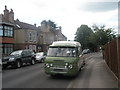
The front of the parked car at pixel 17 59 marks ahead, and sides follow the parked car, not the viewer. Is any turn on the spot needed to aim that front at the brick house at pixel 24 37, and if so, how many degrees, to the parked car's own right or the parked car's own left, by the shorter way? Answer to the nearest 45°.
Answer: approximately 135° to the parked car's own right

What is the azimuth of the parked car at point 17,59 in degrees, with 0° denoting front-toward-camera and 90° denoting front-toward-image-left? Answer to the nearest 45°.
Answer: approximately 45°

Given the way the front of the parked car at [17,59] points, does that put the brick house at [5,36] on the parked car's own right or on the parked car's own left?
on the parked car's own right

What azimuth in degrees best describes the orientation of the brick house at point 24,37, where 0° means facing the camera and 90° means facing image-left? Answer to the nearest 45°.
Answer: approximately 315°

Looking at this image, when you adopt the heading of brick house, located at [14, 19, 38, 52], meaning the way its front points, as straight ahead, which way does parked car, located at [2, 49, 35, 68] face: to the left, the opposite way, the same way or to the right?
to the right

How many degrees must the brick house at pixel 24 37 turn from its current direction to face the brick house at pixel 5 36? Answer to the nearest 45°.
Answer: approximately 45° to its right
